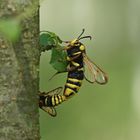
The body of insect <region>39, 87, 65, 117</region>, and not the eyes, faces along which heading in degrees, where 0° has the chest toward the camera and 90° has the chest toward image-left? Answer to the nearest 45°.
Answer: approximately 90°
